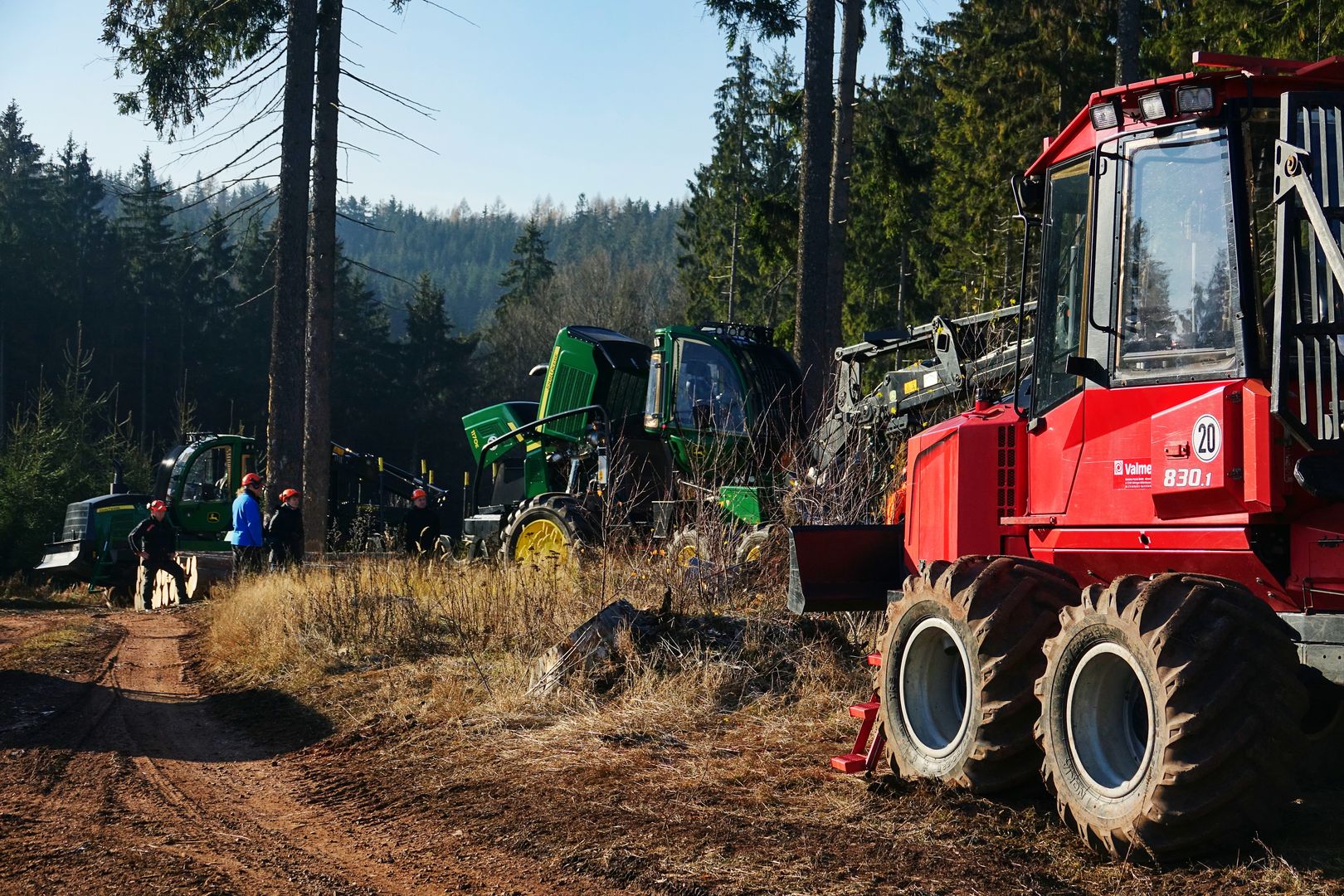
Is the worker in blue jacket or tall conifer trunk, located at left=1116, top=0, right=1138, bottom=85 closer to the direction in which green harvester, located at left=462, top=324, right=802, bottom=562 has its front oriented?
the tall conifer trunk

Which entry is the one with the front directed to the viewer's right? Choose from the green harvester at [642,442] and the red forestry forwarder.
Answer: the green harvester

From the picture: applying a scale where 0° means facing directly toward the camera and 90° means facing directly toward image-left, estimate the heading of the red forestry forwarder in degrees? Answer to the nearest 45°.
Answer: approximately 135°

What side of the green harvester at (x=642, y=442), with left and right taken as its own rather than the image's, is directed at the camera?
right

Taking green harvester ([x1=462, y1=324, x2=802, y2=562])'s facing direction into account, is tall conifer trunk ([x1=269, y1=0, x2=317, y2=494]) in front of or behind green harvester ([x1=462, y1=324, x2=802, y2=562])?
behind

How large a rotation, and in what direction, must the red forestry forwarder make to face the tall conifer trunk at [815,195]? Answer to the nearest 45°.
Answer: approximately 45° to its right

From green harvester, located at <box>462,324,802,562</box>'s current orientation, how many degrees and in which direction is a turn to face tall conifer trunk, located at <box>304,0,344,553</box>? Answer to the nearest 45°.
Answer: approximately 135° to its left

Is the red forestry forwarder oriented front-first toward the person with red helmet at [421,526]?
yes

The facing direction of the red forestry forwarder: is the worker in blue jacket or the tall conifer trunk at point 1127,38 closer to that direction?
the worker in blue jacket

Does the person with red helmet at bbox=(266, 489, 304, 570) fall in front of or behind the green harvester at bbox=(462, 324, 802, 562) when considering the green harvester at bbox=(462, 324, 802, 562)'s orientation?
behind

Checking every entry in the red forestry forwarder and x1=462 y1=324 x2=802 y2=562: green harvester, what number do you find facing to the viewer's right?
1

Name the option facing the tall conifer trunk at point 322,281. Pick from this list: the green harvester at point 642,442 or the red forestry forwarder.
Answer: the red forestry forwarder

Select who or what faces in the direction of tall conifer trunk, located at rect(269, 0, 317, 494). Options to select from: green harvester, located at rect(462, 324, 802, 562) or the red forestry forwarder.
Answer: the red forestry forwarder
